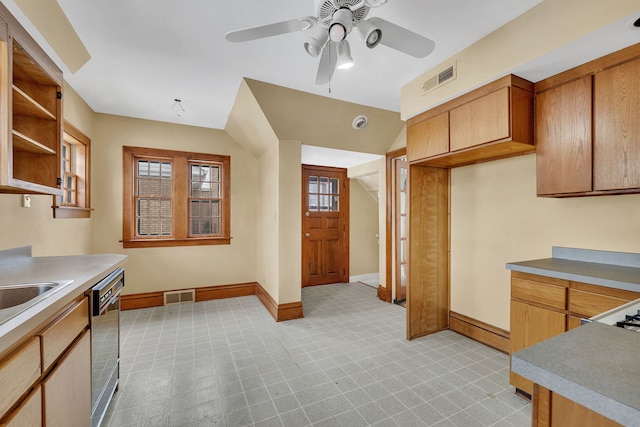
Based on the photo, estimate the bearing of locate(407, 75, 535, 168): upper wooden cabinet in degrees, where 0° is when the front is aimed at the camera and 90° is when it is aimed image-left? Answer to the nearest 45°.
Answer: approximately 45°

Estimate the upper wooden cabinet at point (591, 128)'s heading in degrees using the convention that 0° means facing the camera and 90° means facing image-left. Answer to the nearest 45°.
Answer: approximately 45°

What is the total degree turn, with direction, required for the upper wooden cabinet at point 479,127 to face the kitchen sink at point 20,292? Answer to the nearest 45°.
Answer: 0° — it already faces it

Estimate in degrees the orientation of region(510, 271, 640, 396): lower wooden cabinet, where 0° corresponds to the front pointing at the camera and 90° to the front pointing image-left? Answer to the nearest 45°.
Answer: approximately 45°

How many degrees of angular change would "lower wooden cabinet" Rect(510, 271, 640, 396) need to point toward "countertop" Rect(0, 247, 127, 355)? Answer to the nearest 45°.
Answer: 0° — it already faces it

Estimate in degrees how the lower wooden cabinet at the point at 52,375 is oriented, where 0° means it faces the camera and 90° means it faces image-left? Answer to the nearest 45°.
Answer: approximately 315°

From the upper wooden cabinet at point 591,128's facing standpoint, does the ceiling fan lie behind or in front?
in front
